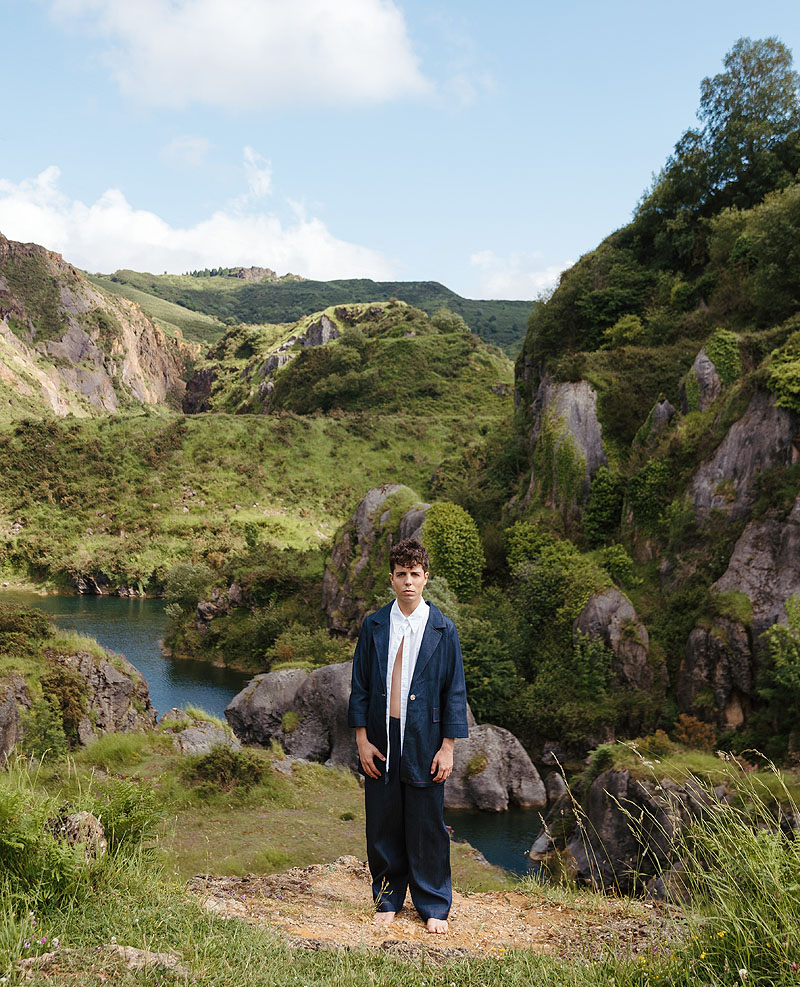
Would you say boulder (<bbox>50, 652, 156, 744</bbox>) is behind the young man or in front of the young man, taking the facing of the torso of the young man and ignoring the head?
behind

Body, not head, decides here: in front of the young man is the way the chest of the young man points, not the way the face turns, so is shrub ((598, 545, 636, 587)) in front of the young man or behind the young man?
behind

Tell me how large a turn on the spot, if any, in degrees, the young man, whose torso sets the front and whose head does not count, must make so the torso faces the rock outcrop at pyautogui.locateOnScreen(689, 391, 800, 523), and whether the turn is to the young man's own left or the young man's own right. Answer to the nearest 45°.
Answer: approximately 135° to the young man's own left

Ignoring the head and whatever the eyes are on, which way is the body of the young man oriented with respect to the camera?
toward the camera

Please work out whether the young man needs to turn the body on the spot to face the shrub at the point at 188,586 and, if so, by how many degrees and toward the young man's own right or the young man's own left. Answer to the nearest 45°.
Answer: approximately 180°

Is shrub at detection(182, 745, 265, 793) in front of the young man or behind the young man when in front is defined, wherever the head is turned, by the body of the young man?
behind

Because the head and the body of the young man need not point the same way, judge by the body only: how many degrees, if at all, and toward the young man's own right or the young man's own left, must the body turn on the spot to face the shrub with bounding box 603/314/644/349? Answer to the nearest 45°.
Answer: approximately 180°

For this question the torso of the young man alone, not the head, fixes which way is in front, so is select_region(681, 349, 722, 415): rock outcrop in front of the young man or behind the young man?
behind

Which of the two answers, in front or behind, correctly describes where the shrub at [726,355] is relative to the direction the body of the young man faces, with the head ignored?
behind

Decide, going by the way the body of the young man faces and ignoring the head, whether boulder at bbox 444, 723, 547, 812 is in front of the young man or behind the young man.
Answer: behind
